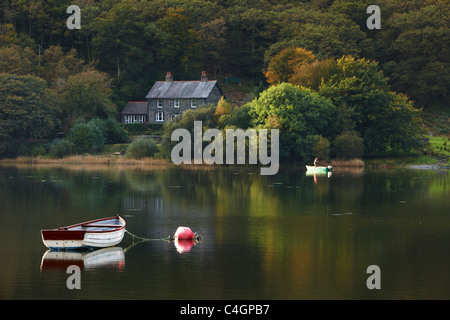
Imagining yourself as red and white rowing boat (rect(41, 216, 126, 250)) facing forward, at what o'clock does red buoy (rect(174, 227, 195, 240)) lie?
The red buoy is roughly at 1 o'clock from the red and white rowing boat.

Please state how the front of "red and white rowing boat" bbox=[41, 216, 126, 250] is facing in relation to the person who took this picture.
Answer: facing away from the viewer and to the right of the viewer
